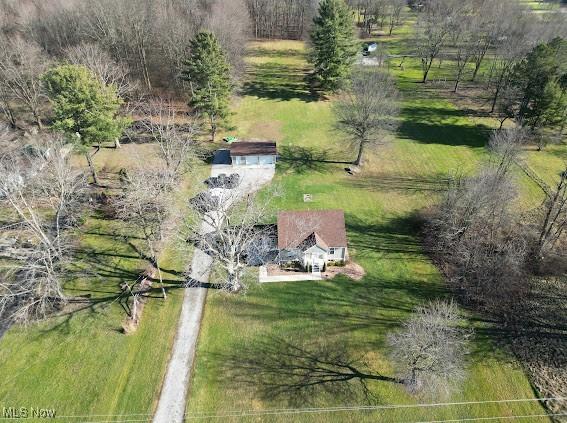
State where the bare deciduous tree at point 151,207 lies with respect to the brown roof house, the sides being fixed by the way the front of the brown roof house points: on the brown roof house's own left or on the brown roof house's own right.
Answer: on the brown roof house's own right

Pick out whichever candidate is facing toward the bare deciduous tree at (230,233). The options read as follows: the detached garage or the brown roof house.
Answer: the detached garage

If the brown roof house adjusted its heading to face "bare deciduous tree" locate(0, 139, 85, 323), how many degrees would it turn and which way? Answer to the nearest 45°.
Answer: approximately 90° to its right

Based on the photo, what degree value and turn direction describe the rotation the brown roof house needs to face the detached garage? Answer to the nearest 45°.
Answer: approximately 135° to its right

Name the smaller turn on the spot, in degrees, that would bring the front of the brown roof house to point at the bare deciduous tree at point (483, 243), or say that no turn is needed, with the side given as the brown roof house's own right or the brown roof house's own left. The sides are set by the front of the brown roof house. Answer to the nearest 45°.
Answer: approximately 90° to the brown roof house's own left

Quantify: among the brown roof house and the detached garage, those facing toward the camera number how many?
2

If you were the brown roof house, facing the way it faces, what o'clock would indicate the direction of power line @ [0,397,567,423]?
The power line is roughly at 12 o'clock from the brown roof house.

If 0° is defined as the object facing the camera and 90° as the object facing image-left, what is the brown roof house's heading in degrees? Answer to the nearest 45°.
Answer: approximately 0°

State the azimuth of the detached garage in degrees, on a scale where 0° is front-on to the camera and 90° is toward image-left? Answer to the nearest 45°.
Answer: approximately 0°
